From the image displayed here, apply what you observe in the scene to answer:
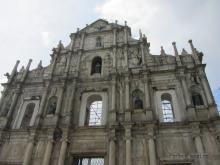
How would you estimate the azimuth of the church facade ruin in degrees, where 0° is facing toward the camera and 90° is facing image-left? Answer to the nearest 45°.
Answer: approximately 0°
